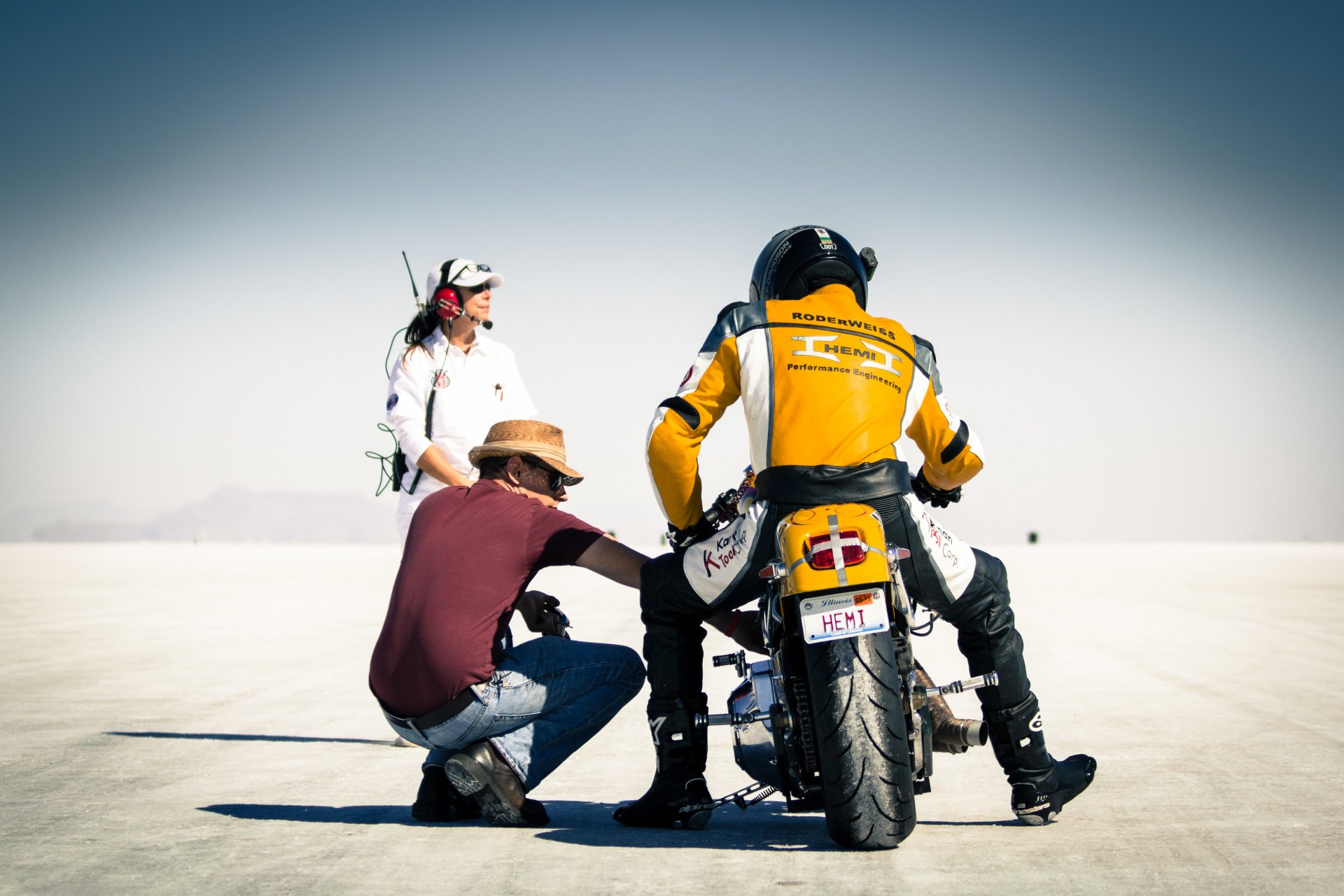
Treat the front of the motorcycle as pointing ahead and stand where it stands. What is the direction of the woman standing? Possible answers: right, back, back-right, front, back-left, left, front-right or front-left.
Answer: front-left

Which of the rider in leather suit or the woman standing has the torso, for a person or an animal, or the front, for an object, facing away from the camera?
the rider in leather suit

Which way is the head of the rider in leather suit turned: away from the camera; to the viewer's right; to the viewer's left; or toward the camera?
away from the camera

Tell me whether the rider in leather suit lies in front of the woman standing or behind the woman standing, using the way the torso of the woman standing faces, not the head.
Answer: in front

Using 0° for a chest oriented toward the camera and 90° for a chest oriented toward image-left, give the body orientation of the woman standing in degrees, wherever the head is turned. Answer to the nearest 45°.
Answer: approximately 315°

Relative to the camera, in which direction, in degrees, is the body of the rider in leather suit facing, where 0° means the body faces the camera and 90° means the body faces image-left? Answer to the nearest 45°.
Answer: approximately 180°

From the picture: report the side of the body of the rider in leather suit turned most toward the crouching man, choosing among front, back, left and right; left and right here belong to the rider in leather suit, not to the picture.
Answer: left

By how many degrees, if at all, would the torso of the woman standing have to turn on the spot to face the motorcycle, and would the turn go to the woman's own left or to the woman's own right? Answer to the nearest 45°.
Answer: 0° — they already face it

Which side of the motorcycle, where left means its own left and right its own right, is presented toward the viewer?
back

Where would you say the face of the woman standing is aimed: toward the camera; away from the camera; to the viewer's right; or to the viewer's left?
to the viewer's right

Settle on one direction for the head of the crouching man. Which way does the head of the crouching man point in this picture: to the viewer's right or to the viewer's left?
to the viewer's right

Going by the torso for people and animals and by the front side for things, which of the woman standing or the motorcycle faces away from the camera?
the motorcycle

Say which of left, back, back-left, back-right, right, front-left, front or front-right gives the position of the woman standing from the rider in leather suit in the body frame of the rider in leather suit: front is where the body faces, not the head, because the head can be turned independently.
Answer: front-left

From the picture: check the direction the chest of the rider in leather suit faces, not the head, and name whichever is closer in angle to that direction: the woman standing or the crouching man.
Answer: the woman standing
